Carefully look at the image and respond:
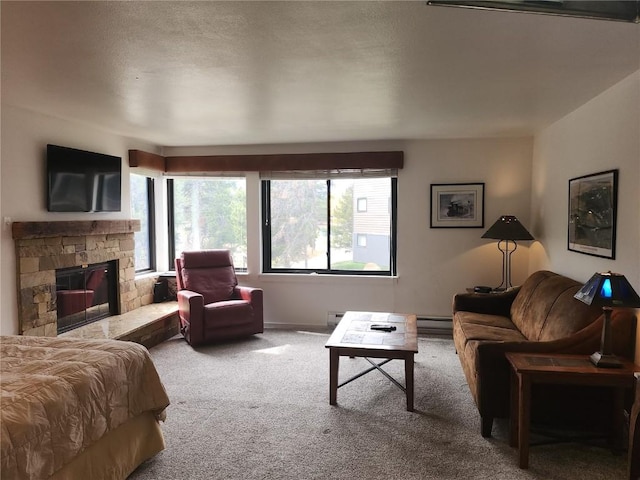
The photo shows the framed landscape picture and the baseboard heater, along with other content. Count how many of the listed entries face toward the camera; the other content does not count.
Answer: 2

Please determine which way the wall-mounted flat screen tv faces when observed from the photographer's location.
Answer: facing the viewer and to the right of the viewer

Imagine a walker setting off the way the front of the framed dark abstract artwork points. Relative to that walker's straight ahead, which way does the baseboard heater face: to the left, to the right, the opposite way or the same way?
to the left

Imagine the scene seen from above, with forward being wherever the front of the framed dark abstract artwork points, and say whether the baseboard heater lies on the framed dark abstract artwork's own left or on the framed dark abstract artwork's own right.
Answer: on the framed dark abstract artwork's own right

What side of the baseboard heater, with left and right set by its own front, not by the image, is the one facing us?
front

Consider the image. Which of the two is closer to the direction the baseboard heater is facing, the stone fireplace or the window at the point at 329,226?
the stone fireplace

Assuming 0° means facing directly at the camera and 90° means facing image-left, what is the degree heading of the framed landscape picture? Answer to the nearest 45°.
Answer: approximately 0°

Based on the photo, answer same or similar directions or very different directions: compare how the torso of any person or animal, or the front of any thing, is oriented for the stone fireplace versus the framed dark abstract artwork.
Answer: very different directions

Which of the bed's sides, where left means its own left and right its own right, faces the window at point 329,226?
left

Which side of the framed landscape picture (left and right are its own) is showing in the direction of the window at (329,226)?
right

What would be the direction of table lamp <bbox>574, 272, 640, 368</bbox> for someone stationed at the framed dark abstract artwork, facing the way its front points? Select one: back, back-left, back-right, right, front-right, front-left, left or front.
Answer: front-left

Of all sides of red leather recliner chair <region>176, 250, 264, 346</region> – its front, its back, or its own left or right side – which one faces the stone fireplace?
right

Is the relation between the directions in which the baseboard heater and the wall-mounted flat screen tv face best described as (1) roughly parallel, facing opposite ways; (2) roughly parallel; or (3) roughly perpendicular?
roughly perpendicular

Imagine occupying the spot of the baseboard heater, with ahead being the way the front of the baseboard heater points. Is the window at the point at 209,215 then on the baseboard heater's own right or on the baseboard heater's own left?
on the baseboard heater's own right

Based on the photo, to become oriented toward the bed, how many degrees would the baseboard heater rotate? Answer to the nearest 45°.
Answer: approximately 45° to its right
